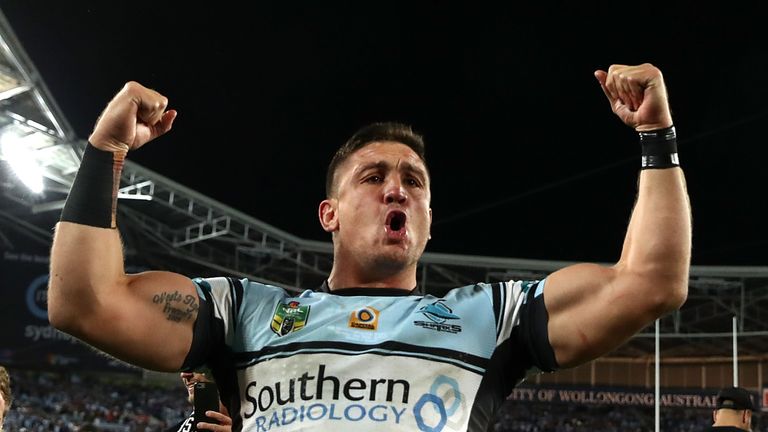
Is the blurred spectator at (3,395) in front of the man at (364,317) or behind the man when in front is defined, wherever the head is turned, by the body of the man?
behind

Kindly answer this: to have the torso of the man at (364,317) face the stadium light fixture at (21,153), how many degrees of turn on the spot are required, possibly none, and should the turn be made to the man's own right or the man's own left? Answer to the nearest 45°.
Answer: approximately 135° to the man's own right

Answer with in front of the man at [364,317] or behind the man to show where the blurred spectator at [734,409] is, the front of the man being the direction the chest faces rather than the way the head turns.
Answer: behind

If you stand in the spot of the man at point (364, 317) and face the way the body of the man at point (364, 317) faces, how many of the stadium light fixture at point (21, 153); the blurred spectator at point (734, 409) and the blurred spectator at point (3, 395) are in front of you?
0

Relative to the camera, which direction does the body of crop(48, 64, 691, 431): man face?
toward the camera

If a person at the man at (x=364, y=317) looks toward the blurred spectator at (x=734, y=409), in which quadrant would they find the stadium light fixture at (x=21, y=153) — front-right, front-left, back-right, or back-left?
front-left
